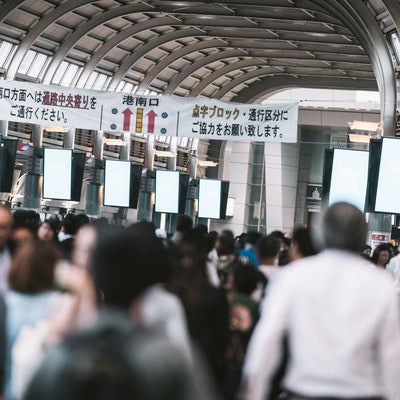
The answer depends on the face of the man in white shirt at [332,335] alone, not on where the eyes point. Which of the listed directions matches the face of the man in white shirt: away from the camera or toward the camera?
away from the camera

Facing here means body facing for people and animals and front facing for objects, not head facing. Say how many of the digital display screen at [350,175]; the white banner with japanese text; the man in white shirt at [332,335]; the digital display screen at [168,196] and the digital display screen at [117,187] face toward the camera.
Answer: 4

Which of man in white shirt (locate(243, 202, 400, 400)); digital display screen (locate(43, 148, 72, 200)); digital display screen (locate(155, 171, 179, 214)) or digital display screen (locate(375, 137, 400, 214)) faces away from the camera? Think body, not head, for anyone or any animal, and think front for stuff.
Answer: the man in white shirt

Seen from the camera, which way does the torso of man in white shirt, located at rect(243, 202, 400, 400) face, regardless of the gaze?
away from the camera

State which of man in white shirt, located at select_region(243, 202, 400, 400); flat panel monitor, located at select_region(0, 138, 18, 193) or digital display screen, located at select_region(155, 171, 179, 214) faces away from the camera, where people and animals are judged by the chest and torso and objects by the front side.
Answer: the man in white shirt

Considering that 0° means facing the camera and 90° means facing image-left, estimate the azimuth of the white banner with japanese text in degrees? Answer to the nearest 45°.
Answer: approximately 0°

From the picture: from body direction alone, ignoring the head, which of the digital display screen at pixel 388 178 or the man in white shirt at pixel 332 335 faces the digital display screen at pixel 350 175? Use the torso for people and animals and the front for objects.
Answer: the man in white shirt

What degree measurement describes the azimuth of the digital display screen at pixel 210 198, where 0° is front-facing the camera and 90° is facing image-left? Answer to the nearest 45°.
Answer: approximately 0°
